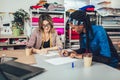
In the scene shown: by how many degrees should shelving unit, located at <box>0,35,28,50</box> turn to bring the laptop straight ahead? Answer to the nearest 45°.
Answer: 0° — it already faces it

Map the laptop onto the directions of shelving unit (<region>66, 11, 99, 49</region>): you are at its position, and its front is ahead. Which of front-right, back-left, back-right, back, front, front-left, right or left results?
front

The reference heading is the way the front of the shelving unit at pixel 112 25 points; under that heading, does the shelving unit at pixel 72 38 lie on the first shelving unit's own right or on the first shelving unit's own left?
on the first shelving unit's own right

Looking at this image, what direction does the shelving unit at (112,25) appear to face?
toward the camera

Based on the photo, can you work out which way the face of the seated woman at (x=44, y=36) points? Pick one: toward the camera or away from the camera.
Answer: toward the camera

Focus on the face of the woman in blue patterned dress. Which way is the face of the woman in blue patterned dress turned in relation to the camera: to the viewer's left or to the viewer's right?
to the viewer's left

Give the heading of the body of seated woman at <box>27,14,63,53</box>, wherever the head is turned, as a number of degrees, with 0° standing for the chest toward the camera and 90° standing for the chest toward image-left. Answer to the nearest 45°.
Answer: approximately 0°

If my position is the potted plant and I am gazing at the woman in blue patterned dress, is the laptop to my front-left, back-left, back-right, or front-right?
front-right

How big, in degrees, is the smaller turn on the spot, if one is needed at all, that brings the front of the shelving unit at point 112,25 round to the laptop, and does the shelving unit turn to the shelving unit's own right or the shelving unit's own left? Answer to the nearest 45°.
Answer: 0° — it already faces it

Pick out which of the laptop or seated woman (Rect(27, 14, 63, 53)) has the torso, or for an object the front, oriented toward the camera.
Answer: the seated woman

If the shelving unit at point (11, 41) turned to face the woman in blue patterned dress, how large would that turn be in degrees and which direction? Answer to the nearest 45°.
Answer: approximately 45° to its left

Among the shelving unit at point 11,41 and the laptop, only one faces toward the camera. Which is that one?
the shelving unit

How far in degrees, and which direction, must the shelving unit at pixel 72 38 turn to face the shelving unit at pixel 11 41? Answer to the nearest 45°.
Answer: approximately 90° to its right

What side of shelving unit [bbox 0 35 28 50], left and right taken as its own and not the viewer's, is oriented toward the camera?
front
